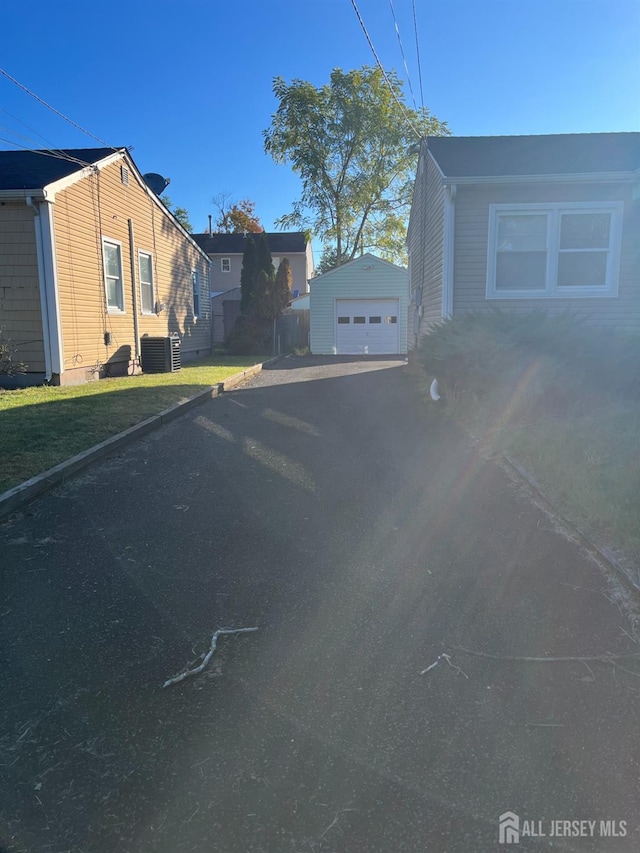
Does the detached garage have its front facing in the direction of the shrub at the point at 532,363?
yes

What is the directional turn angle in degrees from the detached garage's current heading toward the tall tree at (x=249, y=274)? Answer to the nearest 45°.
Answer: approximately 90° to its right

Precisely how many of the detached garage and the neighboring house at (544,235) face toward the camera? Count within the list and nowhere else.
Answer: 2

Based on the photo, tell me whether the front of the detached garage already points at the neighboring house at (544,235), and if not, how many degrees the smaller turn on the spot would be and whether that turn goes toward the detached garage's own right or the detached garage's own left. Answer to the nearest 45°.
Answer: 0° — it already faces it

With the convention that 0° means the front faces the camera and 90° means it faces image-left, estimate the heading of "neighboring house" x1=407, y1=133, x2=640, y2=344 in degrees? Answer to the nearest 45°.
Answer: approximately 0°

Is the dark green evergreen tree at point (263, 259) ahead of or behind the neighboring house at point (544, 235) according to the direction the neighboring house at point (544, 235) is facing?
behind

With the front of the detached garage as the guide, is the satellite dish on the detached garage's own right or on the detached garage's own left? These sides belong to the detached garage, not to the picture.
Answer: on the detached garage's own right

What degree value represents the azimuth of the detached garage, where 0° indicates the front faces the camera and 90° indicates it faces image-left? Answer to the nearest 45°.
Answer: approximately 0°

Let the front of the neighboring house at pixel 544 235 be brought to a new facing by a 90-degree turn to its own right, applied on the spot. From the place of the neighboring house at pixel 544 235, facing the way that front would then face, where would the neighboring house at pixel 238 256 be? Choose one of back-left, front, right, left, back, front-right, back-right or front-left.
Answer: front-right

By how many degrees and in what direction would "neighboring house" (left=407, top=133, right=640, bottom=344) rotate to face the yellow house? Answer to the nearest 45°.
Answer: approximately 90° to its right

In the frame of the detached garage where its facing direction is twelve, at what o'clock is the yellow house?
The yellow house is roughly at 1 o'clock from the detached garage.
